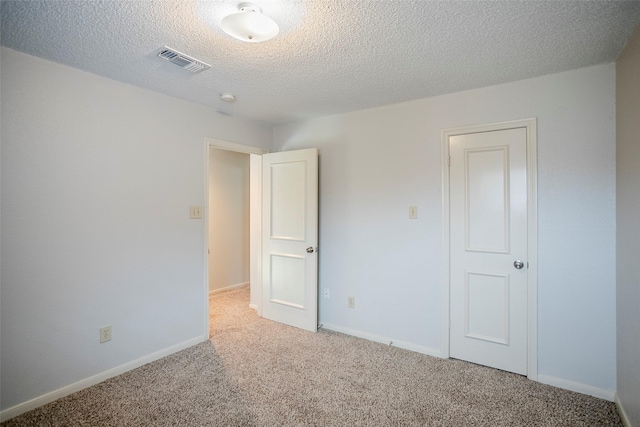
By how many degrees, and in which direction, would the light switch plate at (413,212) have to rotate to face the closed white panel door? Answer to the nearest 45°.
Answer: approximately 90° to its left

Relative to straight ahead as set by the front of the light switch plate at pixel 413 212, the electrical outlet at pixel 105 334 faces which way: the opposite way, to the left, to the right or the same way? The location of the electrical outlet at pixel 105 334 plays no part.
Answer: to the left

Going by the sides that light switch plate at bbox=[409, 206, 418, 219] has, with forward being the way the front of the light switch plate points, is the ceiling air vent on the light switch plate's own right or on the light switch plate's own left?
on the light switch plate's own right

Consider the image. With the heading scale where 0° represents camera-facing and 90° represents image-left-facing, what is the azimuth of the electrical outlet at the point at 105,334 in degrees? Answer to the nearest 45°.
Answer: approximately 315°

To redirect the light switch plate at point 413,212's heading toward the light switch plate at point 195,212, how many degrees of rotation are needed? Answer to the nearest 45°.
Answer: approximately 90° to its right

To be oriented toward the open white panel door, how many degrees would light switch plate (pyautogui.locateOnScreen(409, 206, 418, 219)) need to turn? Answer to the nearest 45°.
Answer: approximately 90° to its right

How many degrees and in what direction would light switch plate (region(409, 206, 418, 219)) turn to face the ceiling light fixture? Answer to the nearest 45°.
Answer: approximately 45° to its right

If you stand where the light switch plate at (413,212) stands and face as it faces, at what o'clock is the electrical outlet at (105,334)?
The electrical outlet is roughly at 2 o'clock from the light switch plate.

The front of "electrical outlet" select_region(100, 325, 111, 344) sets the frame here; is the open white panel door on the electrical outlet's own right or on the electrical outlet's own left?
on the electrical outlet's own left

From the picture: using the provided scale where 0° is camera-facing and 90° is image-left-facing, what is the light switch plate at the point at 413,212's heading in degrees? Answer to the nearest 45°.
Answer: approximately 0°

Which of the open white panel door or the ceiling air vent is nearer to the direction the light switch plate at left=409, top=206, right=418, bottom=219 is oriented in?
the ceiling air vent
